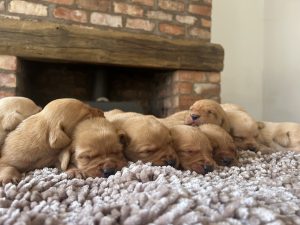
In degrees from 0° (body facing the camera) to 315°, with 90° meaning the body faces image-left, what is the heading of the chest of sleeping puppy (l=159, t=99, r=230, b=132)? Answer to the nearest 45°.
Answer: approximately 45°

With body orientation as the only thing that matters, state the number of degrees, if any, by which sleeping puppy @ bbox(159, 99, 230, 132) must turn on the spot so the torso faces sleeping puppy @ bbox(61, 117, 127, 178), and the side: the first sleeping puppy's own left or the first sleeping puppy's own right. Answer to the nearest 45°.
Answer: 0° — it already faces it
